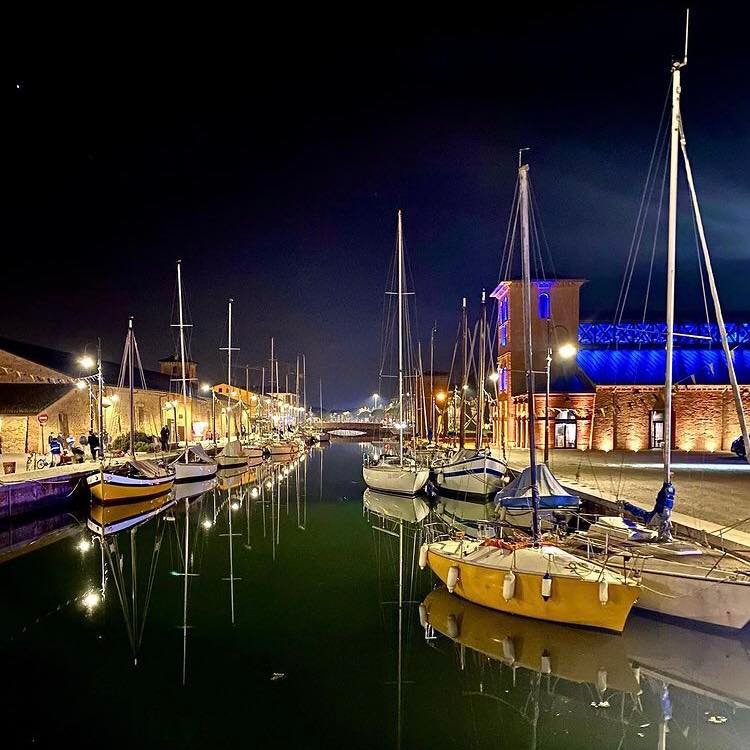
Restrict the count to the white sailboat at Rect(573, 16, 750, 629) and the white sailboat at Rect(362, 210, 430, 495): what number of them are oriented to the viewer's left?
0

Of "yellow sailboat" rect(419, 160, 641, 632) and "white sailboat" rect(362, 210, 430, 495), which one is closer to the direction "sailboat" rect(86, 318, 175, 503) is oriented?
the yellow sailboat

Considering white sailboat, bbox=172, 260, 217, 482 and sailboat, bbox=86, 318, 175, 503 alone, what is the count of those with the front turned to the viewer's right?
0
